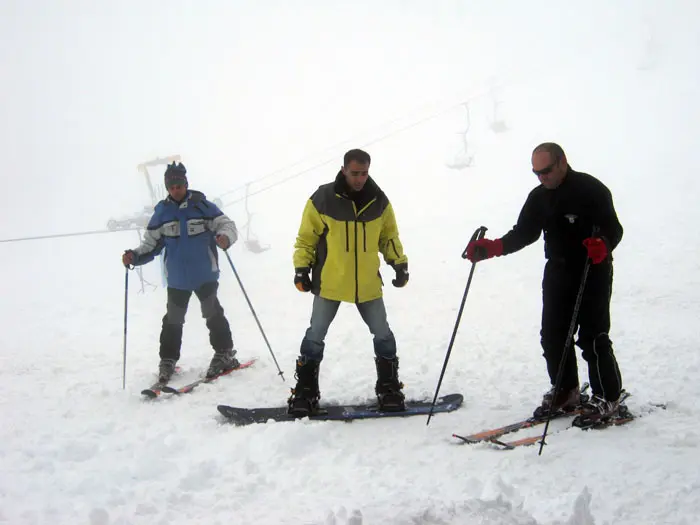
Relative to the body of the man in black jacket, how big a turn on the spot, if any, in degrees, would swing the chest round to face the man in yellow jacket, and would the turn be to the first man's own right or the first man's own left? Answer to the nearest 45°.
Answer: approximately 45° to the first man's own right

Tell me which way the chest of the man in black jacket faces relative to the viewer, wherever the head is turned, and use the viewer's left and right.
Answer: facing the viewer and to the left of the viewer

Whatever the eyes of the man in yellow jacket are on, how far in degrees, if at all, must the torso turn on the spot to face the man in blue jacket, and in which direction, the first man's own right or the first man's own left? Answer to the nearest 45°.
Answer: approximately 135° to the first man's own right

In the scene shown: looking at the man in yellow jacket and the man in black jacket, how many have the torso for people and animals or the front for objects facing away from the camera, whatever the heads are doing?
0

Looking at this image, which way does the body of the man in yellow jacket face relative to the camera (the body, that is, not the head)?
toward the camera

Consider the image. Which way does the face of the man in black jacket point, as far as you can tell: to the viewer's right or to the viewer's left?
to the viewer's left
